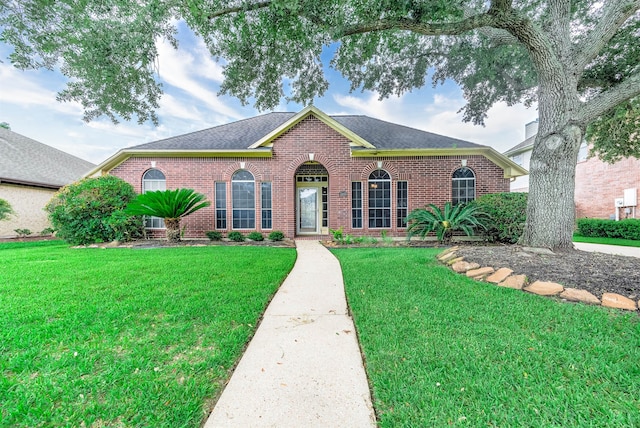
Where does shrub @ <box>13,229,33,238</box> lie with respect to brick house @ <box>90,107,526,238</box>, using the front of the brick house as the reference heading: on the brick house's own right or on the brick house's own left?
on the brick house's own right

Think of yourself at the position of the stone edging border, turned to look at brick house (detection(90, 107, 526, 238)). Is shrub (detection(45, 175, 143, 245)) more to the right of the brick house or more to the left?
left

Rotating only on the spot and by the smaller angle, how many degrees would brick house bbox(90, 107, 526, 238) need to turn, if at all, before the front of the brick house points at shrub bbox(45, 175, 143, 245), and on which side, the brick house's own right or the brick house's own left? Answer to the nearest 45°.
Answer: approximately 90° to the brick house's own right

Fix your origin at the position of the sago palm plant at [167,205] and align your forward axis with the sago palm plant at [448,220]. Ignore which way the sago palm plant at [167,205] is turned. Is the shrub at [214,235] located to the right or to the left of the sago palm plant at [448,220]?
left

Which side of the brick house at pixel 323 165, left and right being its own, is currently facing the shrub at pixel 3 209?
right

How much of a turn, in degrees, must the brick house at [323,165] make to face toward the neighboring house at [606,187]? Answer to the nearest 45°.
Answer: approximately 90° to its left

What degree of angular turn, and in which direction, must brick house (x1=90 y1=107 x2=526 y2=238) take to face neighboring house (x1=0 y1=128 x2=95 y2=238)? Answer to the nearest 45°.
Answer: approximately 90° to its right

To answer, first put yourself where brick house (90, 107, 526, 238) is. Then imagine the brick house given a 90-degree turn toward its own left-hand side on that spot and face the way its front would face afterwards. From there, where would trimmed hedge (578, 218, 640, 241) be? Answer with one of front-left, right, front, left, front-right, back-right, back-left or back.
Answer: front

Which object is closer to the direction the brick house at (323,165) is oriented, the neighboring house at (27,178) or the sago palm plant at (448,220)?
the sago palm plant

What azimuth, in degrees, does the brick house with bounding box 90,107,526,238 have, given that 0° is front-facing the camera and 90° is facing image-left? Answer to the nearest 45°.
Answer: approximately 0°
